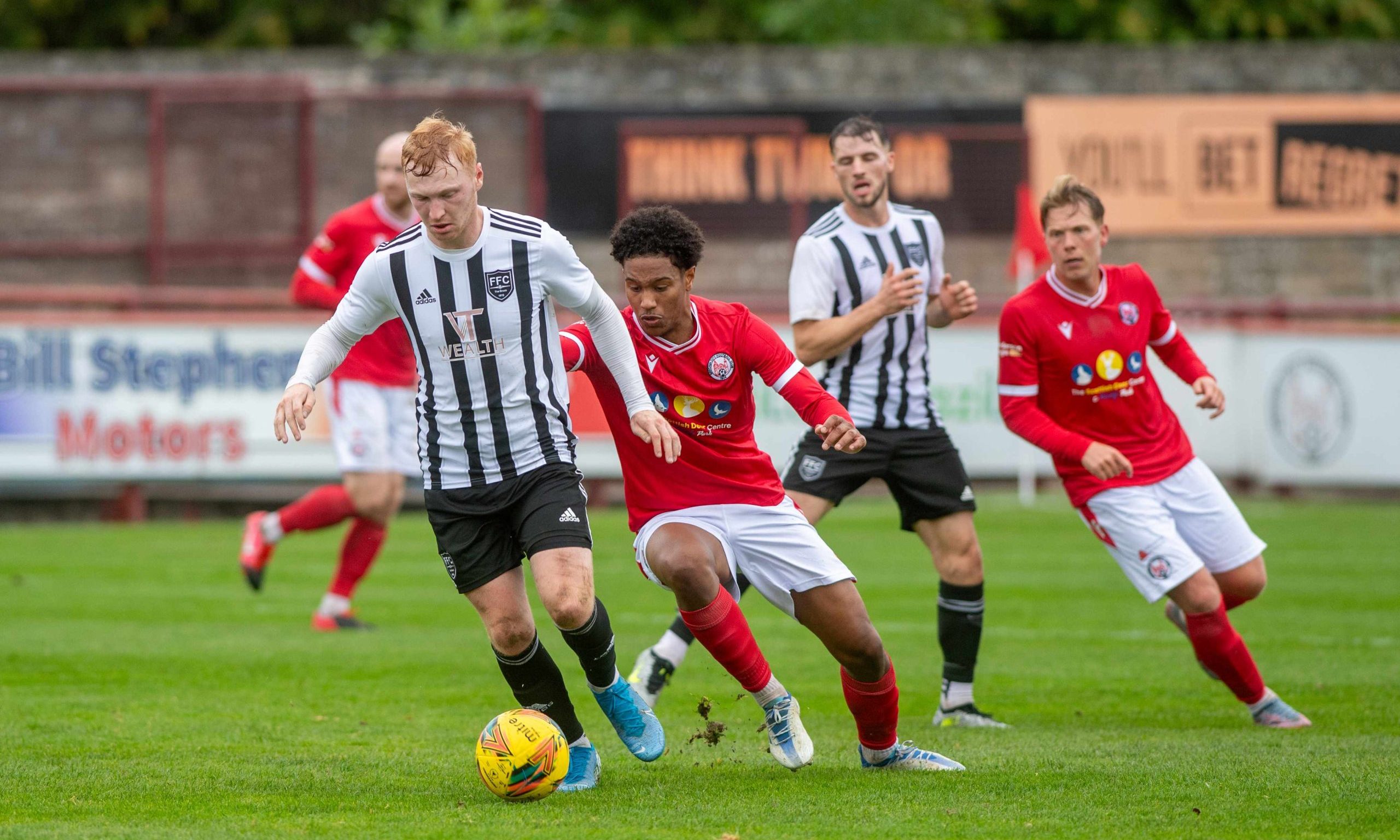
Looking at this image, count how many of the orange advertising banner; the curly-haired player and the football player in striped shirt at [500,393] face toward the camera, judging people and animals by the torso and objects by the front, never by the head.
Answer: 3

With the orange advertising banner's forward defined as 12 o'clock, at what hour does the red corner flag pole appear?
The red corner flag pole is roughly at 1 o'clock from the orange advertising banner.

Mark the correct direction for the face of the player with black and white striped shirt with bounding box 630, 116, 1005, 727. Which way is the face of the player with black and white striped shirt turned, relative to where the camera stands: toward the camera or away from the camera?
toward the camera

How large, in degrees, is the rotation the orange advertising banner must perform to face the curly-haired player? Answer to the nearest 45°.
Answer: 0° — it already faces them

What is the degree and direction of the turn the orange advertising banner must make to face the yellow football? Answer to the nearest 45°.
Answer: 0° — it already faces it

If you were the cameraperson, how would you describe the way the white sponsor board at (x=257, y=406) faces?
facing the viewer

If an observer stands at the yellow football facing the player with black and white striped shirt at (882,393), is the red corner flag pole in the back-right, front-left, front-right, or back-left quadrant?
front-left

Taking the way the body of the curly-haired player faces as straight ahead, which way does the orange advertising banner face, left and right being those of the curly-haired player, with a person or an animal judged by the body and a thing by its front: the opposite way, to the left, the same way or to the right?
the same way

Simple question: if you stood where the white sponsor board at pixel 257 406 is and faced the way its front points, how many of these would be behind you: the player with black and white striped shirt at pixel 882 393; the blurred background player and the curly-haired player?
0

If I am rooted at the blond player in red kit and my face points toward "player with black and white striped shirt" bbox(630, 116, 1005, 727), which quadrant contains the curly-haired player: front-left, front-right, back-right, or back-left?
front-left

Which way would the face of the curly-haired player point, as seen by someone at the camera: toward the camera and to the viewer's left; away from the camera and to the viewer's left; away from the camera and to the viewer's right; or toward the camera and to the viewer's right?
toward the camera and to the viewer's left

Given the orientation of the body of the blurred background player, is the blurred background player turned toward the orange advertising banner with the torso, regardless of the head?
no

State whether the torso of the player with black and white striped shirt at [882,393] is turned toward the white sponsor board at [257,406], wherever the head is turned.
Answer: no

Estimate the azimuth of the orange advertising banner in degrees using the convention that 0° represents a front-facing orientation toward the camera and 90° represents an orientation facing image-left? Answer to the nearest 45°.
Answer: approximately 0°

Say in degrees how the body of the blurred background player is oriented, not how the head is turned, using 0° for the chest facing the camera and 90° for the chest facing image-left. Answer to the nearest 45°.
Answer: approximately 315°

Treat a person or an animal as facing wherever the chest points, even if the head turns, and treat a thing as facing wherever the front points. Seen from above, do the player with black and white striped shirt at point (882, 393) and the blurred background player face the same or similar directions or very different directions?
same or similar directions

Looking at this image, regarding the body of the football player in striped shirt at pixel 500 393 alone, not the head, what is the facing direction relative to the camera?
toward the camera
